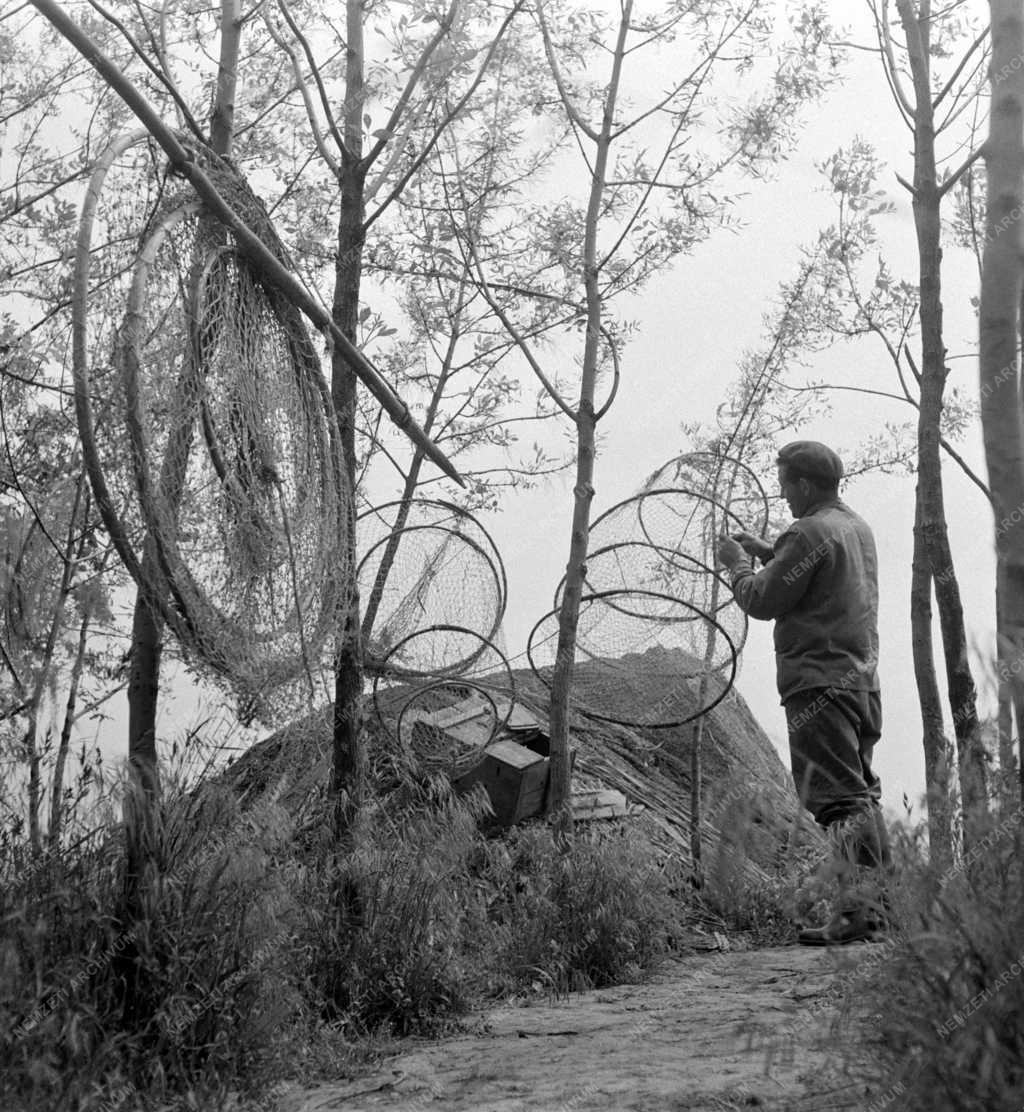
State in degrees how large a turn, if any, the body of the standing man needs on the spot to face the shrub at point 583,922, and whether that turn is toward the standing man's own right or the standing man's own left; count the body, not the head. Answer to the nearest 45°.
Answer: approximately 45° to the standing man's own left

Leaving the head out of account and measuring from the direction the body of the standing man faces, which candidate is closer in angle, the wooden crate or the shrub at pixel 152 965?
the wooden crate

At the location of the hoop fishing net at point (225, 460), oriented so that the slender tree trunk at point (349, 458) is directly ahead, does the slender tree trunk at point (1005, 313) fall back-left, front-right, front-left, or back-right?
front-right

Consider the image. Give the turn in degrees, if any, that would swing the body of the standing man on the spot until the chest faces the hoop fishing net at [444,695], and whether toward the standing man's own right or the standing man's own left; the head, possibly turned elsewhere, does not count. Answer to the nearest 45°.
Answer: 0° — they already face it

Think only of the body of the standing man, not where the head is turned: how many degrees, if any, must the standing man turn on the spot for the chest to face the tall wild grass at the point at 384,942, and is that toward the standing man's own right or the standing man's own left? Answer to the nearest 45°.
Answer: approximately 90° to the standing man's own left

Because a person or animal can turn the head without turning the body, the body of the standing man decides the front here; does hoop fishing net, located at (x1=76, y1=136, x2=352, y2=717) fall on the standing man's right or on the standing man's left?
on the standing man's left

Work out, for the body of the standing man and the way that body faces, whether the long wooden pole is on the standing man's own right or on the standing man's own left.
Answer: on the standing man's own left

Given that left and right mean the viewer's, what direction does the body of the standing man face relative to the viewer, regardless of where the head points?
facing away from the viewer and to the left of the viewer

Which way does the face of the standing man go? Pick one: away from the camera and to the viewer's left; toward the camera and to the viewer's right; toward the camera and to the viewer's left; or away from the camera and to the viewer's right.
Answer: away from the camera and to the viewer's left
